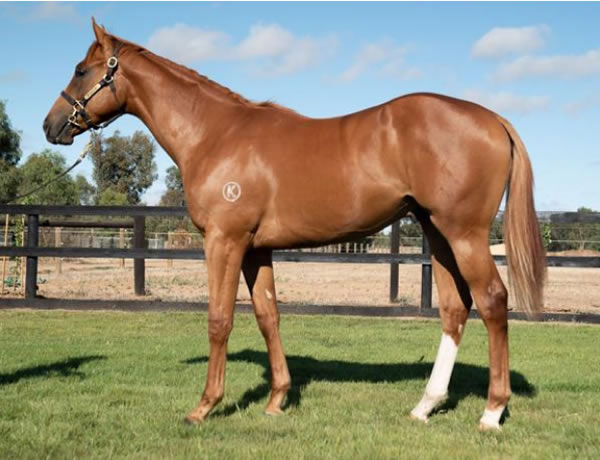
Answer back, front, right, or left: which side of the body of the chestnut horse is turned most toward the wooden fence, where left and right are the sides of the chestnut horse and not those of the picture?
right

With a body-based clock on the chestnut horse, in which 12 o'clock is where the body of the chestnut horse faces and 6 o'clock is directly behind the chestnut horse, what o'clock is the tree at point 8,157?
The tree is roughly at 2 o'clock from the chestnut horse.

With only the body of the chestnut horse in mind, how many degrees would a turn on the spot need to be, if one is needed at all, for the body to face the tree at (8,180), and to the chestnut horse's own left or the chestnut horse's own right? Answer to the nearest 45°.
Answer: approximately 45° to the chestnut horse's own right

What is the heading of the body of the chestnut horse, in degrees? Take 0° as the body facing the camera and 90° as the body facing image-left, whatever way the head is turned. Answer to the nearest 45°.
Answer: approximately 90°
